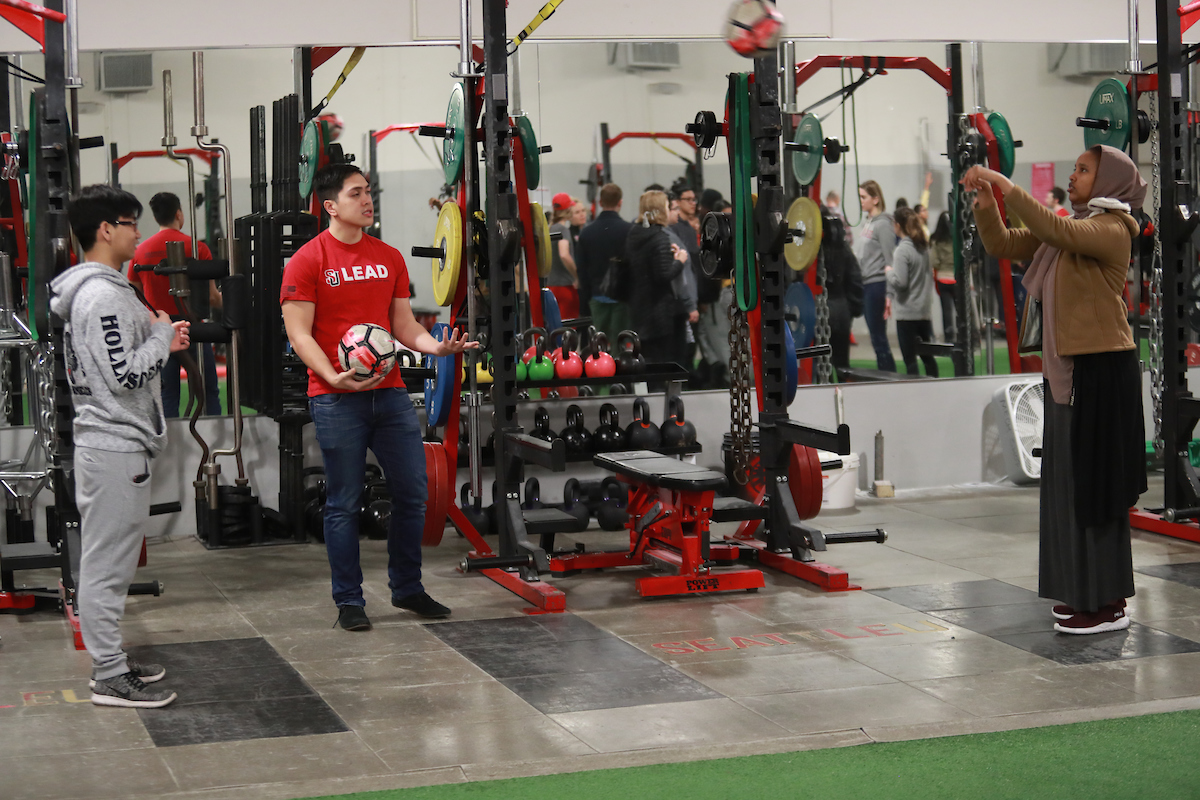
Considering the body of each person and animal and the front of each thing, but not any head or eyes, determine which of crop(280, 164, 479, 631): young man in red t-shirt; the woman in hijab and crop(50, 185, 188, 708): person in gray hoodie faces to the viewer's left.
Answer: the woman in hijab

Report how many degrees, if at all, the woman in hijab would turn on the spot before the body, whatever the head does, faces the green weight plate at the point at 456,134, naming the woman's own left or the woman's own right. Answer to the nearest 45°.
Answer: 0° — they already face it

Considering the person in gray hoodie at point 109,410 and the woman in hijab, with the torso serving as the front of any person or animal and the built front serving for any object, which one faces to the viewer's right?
the person in gray hoodie

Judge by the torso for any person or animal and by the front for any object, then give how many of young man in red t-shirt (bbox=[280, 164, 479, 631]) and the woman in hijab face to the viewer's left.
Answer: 1

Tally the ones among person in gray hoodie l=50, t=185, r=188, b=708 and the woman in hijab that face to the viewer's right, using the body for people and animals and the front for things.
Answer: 1

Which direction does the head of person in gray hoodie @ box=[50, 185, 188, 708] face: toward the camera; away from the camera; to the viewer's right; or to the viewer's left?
to the viewer's right

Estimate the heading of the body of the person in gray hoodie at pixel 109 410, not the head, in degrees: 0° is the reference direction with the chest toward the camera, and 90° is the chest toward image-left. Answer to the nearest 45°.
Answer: approximately 270°

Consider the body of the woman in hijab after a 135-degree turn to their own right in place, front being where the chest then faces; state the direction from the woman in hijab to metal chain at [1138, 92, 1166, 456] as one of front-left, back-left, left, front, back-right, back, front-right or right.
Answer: front-left

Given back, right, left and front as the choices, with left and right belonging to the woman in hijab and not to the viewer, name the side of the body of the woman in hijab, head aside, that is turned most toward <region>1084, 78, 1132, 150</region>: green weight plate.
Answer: right

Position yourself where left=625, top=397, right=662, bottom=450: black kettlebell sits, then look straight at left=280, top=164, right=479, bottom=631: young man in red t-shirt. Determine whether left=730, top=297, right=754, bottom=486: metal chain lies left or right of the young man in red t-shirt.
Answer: left

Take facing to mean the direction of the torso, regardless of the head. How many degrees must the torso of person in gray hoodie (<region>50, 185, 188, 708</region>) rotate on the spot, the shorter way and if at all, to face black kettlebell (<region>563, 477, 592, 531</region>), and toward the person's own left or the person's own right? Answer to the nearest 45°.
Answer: approximately 45° to the person's own left

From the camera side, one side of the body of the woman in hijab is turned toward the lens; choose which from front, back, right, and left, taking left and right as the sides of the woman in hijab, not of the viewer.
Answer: left
